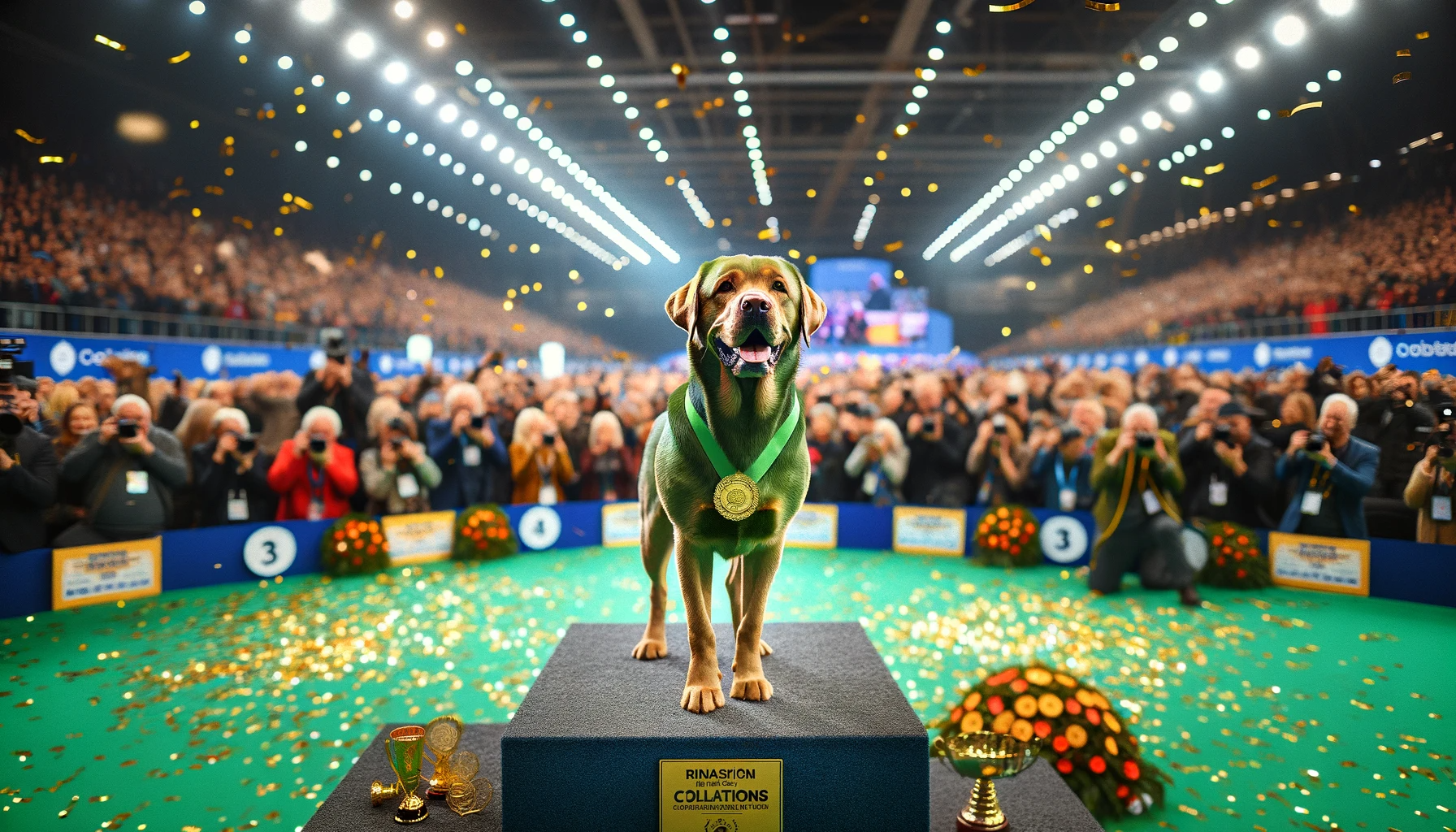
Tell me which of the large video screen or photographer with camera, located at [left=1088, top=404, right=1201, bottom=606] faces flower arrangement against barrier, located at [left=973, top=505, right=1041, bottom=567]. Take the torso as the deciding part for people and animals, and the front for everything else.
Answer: the large video screen

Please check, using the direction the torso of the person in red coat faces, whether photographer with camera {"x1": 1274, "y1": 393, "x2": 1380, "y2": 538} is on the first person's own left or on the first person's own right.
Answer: on the first person's own left

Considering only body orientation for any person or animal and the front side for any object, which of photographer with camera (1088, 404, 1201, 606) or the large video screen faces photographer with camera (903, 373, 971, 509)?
the large video screen

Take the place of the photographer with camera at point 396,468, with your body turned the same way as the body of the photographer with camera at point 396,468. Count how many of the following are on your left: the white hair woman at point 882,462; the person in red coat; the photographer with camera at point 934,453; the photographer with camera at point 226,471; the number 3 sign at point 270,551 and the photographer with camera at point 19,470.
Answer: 2

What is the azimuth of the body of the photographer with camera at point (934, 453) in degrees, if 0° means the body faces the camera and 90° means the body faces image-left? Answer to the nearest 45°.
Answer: approximately 0°
